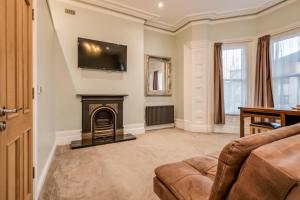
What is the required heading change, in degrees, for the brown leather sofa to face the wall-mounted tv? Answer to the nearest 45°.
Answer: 0° — it already faces it

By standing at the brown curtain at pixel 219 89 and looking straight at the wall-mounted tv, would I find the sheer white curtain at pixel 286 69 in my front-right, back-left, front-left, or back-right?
back-left

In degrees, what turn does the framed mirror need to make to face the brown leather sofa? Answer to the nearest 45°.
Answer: approximately 45° to its right

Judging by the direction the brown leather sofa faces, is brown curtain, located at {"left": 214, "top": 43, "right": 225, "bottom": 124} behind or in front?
in front

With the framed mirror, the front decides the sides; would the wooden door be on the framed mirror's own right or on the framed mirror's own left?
on the framed mirror's own right

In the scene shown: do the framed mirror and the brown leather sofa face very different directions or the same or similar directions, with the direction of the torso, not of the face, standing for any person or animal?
very different directions

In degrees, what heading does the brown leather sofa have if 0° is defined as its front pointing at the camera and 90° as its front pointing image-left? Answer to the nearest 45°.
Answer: approximately 135°

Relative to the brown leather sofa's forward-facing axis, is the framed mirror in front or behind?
in front
